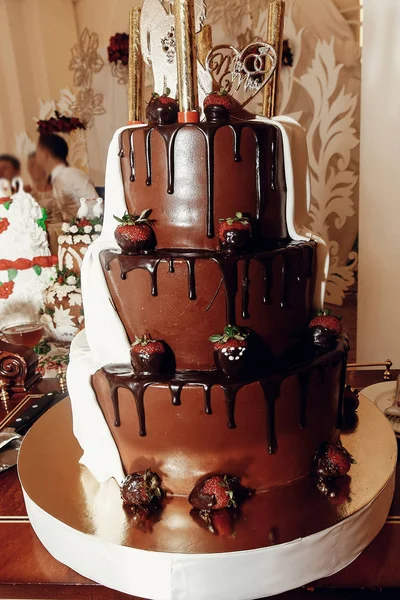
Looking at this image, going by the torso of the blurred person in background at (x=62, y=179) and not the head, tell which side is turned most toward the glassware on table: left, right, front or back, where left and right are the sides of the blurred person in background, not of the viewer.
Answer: left

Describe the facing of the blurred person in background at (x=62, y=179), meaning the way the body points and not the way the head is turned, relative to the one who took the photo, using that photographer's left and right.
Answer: facing to the left of the viewer

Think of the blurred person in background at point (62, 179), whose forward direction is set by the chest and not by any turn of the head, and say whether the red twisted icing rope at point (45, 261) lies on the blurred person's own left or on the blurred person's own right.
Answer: on the blurred person's own left

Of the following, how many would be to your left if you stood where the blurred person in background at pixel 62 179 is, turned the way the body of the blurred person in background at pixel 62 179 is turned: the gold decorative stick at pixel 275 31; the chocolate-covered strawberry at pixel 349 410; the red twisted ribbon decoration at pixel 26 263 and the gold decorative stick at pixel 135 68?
4

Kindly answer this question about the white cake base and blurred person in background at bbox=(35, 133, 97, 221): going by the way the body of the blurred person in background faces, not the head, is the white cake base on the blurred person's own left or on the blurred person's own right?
on the blurred person's own left

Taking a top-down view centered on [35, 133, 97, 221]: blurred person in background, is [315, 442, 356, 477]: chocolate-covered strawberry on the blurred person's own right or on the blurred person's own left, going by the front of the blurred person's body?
on the blurred person's own left
